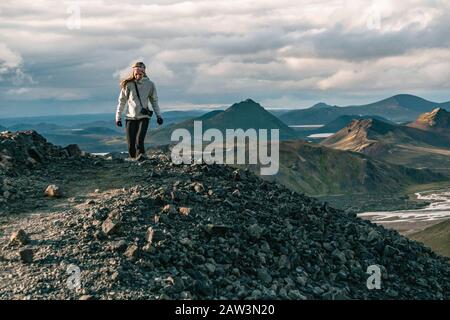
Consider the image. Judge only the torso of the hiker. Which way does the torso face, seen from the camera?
toward the camera
